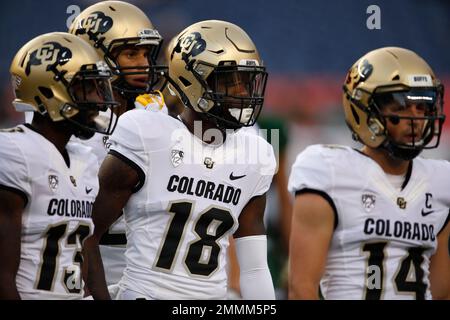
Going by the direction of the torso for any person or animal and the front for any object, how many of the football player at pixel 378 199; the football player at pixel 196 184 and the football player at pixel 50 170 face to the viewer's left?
0

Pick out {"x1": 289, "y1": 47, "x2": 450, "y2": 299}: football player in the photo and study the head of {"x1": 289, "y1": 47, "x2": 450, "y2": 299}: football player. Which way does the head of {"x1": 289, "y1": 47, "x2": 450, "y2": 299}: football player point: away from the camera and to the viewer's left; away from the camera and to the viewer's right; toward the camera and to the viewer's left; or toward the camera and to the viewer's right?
toward the camera and to the viewer's right

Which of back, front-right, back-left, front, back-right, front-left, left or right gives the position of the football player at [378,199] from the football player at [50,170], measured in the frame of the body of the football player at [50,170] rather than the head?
front-left

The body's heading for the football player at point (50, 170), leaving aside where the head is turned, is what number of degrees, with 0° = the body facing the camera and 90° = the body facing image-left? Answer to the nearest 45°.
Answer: approximately 315°

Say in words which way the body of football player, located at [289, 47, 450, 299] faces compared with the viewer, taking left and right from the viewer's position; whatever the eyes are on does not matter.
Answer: facing the viewer and to the right of the viewer

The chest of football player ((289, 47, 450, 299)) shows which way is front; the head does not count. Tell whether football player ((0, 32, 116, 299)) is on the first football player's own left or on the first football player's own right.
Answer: on the first football player's own right
